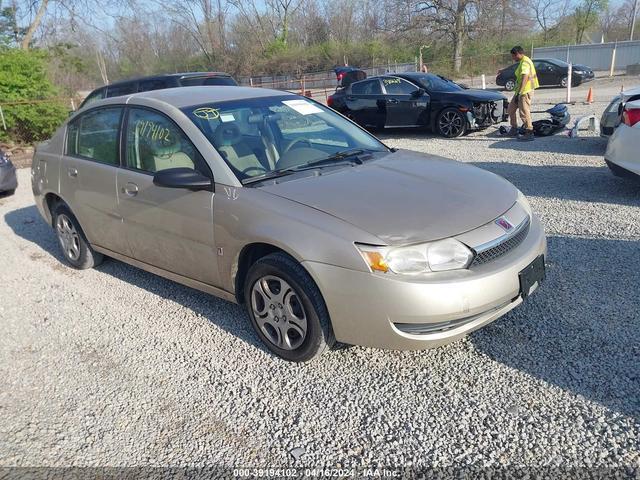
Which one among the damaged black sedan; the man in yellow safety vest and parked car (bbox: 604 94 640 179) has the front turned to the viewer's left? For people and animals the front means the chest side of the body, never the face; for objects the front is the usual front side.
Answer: the man in yellow safety vest

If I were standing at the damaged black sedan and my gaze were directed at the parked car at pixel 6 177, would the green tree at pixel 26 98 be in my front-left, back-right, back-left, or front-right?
front-right

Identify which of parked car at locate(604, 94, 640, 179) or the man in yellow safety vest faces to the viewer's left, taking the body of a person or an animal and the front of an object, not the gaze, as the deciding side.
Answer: the man in yellow safety vest

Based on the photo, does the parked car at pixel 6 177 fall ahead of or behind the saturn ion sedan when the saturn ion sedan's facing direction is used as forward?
behind

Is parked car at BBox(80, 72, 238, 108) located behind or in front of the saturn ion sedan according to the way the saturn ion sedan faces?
behind

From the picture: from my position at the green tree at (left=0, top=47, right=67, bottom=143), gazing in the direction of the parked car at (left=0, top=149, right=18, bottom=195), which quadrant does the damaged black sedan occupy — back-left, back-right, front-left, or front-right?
front-left

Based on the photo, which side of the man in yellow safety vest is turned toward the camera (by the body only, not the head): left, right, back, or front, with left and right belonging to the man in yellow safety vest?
left

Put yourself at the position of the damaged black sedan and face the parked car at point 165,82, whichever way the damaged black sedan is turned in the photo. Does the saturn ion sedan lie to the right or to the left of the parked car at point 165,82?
left

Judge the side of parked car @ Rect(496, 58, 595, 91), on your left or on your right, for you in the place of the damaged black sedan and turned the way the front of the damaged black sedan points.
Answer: on your left

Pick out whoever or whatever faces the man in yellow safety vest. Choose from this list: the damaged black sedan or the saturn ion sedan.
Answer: the damaged black sedan

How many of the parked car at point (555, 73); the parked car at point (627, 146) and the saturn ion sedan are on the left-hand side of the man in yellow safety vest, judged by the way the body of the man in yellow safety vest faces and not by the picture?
2

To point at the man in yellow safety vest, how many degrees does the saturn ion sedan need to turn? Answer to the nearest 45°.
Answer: approximately 90° to its left

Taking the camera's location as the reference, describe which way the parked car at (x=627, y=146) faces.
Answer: facing away from the viewer and to the right of the viewer

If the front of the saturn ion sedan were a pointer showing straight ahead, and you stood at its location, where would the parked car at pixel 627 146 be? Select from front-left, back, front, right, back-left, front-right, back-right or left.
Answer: left

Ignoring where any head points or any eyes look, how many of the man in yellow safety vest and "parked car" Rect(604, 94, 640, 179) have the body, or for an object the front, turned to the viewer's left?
1

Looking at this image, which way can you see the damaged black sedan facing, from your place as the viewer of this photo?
facing the viewer and to the right of the viewer
